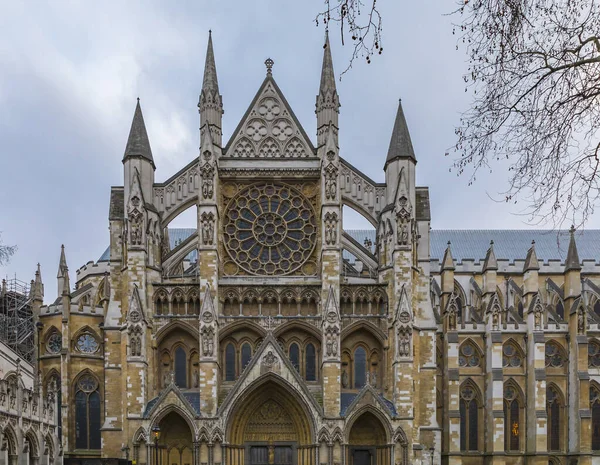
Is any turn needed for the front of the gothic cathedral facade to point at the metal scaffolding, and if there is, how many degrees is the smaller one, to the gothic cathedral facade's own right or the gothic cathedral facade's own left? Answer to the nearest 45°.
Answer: approximately 135° to the gothic cathedral facade's own right

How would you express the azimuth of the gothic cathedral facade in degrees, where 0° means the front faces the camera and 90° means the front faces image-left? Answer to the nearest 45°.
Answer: approximately 0°
